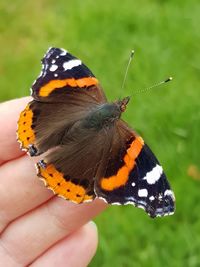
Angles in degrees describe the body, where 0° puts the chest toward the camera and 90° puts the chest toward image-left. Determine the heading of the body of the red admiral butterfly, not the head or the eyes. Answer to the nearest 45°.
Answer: approximately 225°
